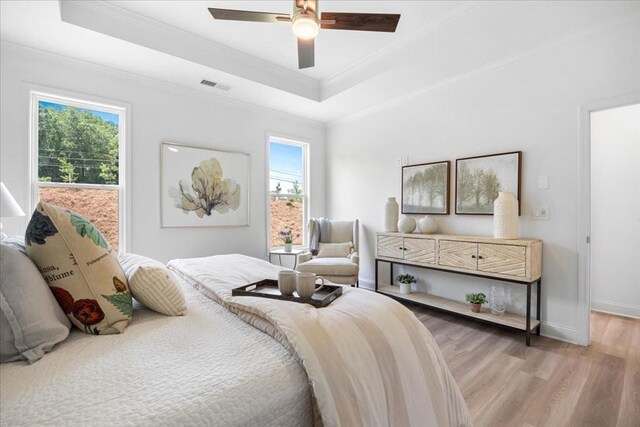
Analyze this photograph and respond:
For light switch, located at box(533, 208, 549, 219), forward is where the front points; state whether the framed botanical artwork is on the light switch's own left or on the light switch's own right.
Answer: on the light switch's own right

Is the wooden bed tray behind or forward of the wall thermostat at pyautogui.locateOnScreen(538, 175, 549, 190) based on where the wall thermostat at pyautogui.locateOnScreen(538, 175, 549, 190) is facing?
forward

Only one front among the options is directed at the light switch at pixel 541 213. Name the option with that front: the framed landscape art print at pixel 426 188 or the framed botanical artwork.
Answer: the framed botanical artwork

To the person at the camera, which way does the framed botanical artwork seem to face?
facing the viewer and to the right of the viewer

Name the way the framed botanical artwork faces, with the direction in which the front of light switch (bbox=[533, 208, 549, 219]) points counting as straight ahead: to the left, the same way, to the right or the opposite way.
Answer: to the left

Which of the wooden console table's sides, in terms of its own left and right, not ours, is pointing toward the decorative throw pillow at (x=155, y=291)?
front

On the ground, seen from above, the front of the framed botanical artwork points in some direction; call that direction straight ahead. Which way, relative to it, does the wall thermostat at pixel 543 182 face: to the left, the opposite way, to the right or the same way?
to the right

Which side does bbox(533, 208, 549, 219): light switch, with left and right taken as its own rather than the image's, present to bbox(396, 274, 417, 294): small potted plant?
right

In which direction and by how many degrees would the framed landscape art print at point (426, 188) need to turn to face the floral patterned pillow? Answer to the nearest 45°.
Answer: approximately 45° to its left

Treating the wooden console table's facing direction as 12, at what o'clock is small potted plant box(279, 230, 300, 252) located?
The small potted plant is roughly at 2 o'clock from the wooden console table.

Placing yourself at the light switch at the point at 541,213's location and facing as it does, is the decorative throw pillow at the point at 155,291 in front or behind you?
in front
